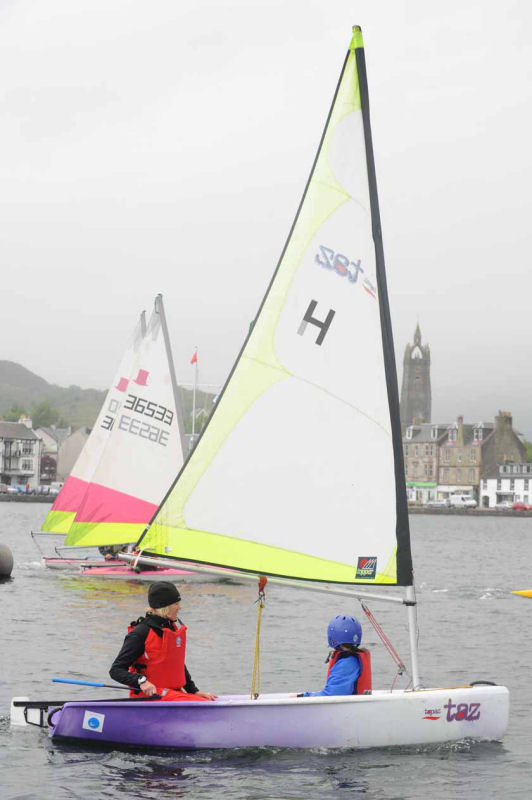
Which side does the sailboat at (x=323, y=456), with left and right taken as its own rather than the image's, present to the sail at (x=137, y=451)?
left

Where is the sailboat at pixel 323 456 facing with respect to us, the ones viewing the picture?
facing to the right of the viewer
